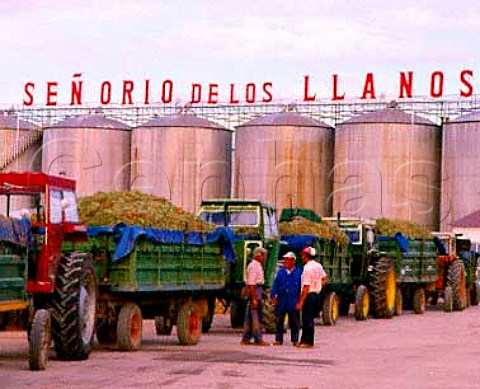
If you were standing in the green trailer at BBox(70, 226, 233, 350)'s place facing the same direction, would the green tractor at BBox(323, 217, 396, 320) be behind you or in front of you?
behind

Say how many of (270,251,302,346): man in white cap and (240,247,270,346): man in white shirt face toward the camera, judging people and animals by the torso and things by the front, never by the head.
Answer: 1

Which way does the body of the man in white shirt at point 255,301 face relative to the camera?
to the viewer's right

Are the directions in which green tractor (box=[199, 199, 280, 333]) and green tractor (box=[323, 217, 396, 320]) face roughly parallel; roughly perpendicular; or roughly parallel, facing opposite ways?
roughly parallel

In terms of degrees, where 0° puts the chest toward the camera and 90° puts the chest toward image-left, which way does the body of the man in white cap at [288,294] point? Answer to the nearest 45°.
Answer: approximately 0°

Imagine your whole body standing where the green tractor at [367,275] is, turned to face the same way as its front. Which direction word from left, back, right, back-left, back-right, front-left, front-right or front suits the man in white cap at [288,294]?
front-left

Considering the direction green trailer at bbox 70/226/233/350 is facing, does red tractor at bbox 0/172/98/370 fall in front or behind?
in front

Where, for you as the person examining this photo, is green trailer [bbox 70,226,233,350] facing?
facing the viewer and to the left of the viewer

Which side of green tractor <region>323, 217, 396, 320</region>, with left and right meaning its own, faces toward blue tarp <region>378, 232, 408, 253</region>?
back

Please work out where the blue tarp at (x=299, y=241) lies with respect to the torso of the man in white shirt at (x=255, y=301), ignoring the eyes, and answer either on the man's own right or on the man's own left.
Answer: on the man's own left

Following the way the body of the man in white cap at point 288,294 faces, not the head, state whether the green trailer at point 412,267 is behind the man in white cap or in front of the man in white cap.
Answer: behind

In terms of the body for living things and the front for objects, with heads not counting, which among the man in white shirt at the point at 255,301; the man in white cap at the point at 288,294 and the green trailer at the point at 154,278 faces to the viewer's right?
the man in white shirt

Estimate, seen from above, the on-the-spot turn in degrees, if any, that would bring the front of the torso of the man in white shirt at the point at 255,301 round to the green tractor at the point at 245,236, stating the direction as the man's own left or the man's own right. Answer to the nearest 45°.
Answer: approximately 90° to the man's own left

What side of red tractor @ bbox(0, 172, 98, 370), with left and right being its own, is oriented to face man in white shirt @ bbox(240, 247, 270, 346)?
back

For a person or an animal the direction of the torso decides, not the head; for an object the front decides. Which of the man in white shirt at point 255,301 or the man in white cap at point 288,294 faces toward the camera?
the man in white cap

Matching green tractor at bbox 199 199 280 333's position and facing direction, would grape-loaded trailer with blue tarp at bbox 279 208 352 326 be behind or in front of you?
behind
